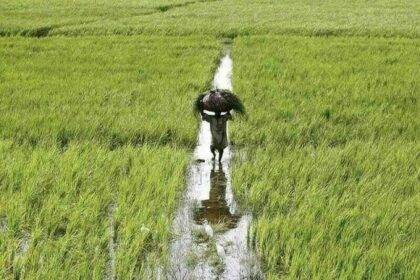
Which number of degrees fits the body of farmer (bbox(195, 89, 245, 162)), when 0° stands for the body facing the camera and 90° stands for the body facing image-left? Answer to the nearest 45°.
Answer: approximately 0°
